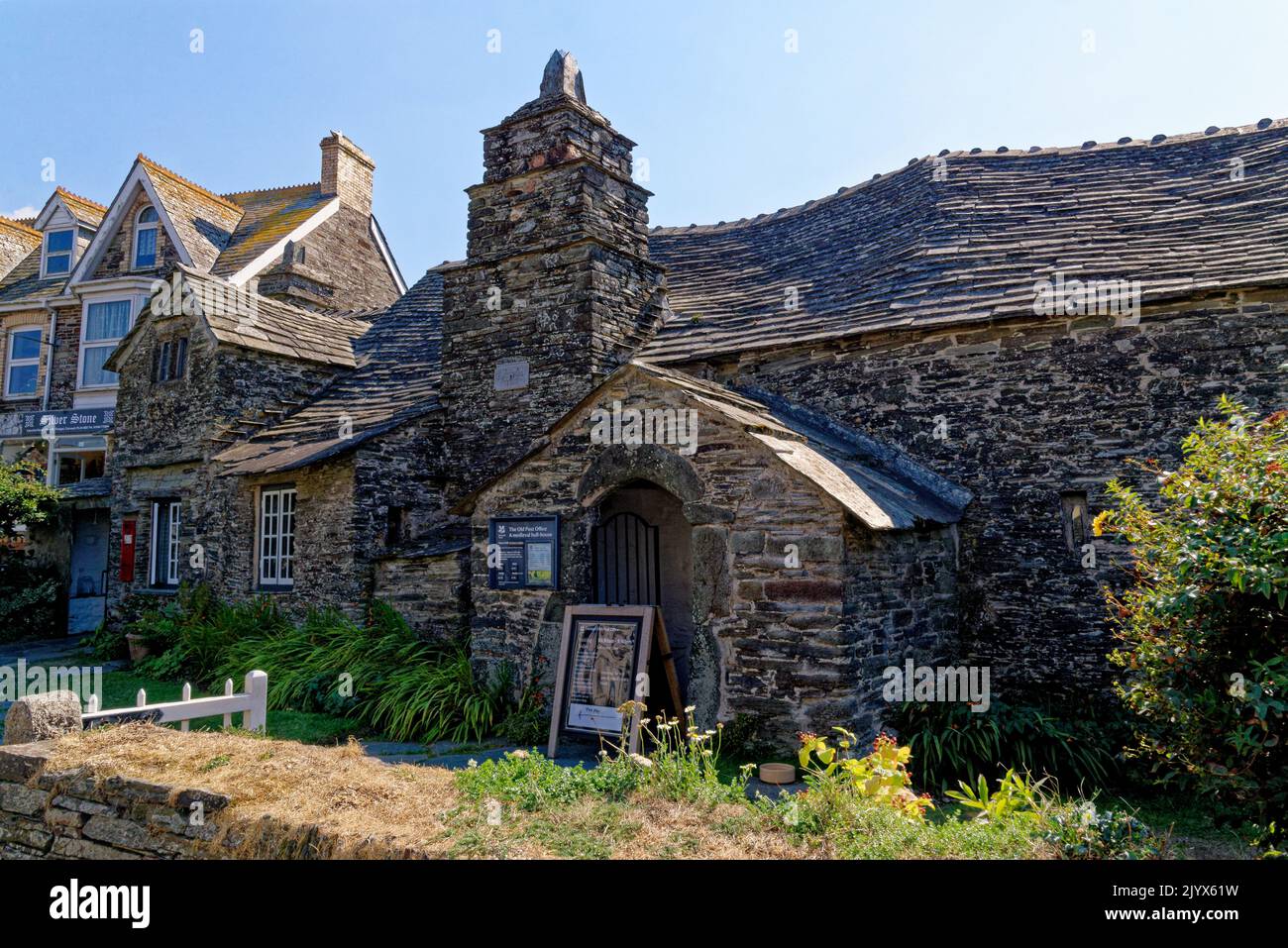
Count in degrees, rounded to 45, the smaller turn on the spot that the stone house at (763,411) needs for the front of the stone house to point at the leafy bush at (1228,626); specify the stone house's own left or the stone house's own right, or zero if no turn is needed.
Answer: approximately 45° to the stone house's own left

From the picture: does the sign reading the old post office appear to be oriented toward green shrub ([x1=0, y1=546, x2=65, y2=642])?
no

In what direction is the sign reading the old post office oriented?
toward the camera

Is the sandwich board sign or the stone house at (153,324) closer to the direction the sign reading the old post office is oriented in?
the sandwich board sign

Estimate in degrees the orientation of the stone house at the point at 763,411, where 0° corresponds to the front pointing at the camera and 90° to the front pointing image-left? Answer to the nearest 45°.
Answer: approximately 45°

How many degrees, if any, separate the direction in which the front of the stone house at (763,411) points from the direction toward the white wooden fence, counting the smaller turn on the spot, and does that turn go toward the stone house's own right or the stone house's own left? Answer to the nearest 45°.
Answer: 0° — it already faces it

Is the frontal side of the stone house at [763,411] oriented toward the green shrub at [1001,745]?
no

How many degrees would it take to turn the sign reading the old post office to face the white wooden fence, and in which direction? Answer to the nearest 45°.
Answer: approximately 45° to its right

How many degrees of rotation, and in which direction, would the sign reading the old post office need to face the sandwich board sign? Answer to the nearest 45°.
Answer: approximately 45° to its left

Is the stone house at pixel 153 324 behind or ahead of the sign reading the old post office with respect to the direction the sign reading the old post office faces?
behind

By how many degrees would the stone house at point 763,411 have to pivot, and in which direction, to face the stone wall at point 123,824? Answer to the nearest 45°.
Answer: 0° — it already faces it

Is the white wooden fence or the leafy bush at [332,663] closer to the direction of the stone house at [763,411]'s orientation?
the white wooden fence
